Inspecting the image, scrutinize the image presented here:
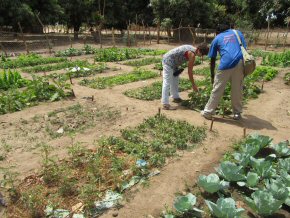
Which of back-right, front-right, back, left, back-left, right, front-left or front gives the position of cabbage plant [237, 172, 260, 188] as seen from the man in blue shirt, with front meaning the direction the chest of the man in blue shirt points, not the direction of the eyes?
back-left

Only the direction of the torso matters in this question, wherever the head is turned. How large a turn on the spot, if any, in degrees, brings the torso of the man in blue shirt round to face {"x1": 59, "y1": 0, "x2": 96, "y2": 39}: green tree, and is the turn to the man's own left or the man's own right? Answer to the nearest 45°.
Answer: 0° — they already face it

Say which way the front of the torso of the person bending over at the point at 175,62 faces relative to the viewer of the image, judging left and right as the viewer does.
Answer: facing to the right of the viewer

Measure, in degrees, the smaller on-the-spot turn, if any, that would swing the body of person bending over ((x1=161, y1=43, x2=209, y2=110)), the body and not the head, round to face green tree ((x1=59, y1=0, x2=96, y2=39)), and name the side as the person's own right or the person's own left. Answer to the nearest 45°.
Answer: approximately 135° to the person's own left

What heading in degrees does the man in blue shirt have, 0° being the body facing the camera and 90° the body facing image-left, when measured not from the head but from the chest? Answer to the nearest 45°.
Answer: approximately 135°

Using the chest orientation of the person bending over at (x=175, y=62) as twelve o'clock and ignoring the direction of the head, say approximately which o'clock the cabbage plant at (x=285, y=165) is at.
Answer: The cabbage plant is roughly at 2 o'clock from the person bending over.

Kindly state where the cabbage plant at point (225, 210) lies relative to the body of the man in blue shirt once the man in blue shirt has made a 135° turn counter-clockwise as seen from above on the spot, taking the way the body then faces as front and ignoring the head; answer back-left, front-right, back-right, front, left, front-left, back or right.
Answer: front

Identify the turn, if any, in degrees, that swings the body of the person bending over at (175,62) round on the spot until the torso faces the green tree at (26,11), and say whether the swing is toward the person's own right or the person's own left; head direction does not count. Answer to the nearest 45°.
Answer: approximately 135° to the person's own left

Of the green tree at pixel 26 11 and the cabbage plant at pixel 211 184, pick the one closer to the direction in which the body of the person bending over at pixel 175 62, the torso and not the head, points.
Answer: the cabbage plant

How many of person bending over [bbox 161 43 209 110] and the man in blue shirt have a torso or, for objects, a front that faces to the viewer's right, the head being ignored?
1

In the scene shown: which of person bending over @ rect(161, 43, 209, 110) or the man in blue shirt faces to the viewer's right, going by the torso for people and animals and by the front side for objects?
the person bending over

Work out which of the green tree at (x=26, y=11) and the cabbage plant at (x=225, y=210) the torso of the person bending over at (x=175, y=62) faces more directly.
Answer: the cabbage plant

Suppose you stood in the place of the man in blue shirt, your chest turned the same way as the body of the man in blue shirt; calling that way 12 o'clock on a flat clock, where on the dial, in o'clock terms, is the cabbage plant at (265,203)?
The cabbage plant is roughly at 7 o'clock from the man in blue shirt.

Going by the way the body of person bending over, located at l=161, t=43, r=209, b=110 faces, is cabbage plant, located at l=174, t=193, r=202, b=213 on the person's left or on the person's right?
on the person's right
